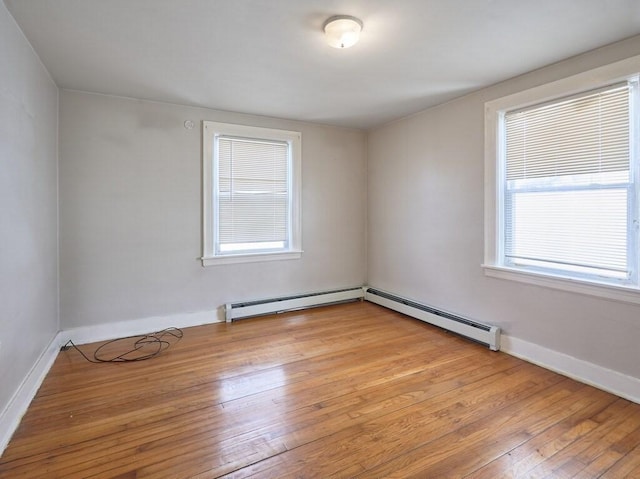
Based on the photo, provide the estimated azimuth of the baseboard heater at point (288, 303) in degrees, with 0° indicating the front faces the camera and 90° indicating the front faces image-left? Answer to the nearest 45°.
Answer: approximately 315°

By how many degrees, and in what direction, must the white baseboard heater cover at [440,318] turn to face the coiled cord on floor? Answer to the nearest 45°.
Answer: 0° — it already faces it

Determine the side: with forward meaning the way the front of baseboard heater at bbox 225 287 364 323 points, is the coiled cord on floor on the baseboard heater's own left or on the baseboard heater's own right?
on the baseboard heater's own right

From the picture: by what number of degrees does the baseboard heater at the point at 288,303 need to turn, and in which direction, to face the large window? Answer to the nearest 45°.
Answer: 0° — it already faces it

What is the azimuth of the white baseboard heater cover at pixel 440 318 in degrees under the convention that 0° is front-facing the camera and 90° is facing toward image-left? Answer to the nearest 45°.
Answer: approximately 45°
